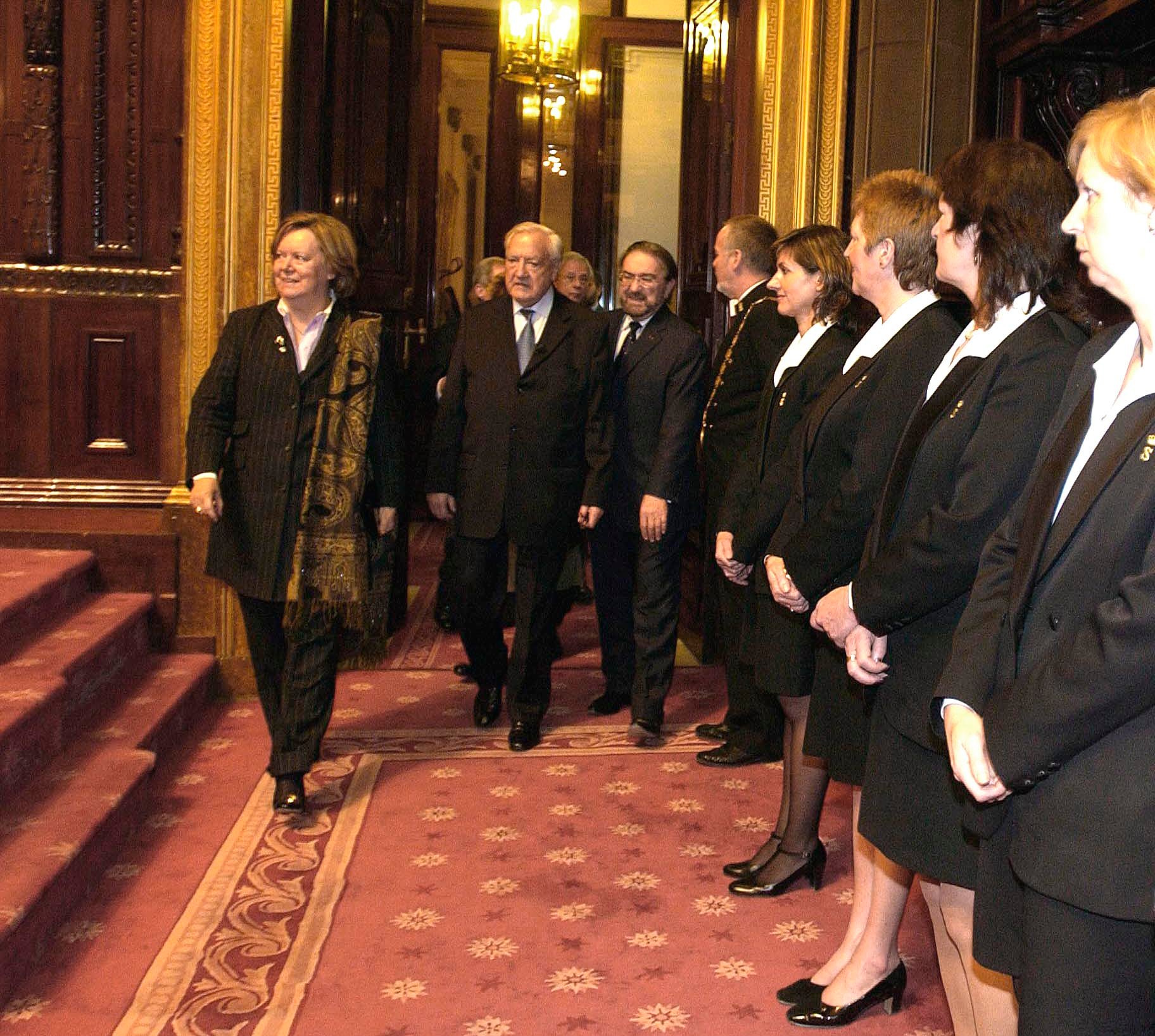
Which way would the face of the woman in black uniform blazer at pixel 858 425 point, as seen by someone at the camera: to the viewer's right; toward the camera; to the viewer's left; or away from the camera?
to the viewer's left

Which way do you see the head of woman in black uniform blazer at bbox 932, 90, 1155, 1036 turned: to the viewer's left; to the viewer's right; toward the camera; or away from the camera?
to the viewer's left

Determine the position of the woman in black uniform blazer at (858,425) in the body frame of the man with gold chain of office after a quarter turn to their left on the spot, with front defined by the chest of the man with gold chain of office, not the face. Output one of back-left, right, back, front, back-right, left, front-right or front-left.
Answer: front

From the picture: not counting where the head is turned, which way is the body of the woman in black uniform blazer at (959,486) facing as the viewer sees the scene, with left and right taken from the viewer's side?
facing to the left of the viewer

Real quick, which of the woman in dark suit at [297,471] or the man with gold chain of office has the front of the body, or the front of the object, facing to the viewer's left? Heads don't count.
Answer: the man with gold chain of office

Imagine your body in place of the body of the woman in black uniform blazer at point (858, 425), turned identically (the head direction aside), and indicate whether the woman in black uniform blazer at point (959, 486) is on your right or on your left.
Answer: on your left

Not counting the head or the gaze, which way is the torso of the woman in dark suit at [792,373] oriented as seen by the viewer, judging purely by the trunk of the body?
to the viewer's left

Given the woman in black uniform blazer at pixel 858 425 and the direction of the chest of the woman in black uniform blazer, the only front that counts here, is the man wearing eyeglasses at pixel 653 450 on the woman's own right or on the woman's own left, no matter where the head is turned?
on the woman's own right

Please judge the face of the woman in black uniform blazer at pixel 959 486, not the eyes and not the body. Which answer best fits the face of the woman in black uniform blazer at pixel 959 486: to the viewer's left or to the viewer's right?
to the viewer's left

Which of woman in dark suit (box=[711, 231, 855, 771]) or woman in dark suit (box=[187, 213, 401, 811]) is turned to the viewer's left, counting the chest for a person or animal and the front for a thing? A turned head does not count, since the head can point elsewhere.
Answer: woman in dark suit (box=[711, 231, 855, 771])

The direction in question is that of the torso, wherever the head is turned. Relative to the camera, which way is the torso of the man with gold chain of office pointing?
to the viewer's left

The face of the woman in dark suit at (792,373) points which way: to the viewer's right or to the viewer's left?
to the viewer's left

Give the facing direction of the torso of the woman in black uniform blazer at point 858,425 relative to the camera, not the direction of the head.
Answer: to the viewer's left
